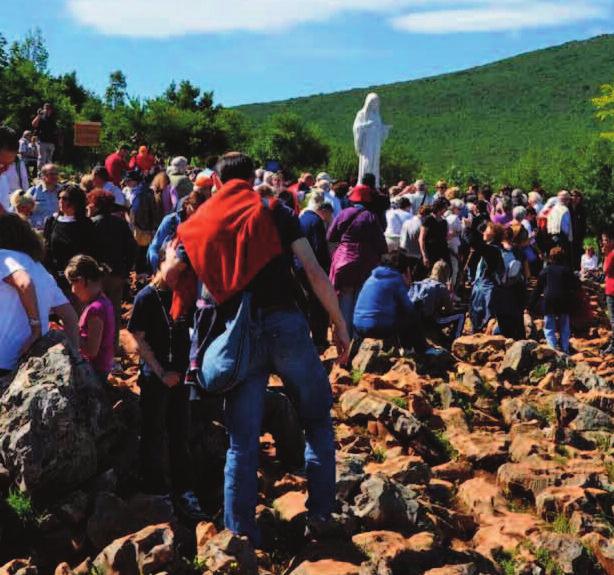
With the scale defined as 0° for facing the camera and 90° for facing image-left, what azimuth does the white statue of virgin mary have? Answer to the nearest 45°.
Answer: approximately 315°

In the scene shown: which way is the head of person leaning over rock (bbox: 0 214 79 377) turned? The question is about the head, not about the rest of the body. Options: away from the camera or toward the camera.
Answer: away from the camera

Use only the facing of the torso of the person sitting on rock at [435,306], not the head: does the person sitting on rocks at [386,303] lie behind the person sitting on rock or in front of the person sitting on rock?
behind

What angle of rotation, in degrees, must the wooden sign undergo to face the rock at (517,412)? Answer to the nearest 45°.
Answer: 0° — it already faces it

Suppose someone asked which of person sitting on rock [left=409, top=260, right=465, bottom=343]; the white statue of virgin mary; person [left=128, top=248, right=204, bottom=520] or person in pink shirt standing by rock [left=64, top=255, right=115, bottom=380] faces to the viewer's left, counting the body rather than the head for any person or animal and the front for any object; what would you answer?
person in pink shirt standing by rock [left=64, top=255, right=115, bottom=380]

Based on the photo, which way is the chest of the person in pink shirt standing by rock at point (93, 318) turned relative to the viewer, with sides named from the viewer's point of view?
facing to the left of the viewer

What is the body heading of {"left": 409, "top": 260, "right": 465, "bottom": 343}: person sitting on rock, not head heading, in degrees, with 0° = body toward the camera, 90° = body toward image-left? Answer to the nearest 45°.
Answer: approximately 225°

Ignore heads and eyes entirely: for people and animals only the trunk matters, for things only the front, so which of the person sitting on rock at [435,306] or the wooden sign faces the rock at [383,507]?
the wooden sign

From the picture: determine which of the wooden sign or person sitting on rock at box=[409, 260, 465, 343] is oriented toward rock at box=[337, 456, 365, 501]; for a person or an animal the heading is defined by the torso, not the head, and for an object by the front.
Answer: the wooden sign

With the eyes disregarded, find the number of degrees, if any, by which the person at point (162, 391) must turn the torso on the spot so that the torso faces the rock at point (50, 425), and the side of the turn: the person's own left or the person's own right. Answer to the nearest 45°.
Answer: approximately 90° to the person's own right
